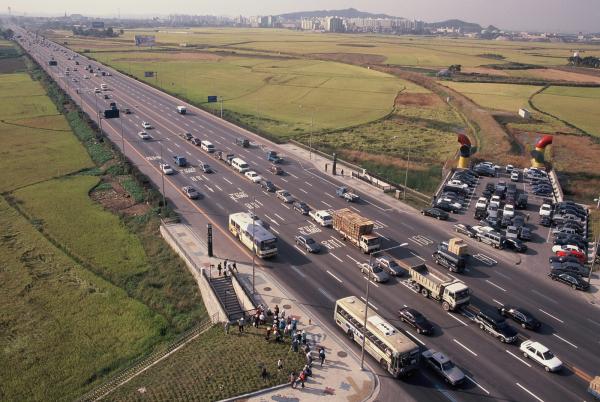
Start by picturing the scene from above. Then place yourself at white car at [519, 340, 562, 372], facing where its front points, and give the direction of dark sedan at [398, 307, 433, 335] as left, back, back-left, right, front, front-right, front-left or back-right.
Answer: back-right

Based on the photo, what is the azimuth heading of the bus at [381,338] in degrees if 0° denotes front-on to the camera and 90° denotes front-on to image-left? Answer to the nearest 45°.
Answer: approximately 315°

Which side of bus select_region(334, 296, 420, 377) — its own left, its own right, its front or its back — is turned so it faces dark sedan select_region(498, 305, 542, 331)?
left

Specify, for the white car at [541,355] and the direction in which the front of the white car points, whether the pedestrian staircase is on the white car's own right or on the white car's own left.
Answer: on the white car's own right

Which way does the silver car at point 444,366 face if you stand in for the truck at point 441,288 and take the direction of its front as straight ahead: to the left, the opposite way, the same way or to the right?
the same way

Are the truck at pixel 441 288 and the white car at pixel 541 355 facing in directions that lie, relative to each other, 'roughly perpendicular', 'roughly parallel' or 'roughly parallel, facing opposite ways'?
roughly parallel

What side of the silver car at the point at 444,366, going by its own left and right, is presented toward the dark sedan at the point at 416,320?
back

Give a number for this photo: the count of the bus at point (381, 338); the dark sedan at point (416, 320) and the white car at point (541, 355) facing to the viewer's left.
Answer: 0

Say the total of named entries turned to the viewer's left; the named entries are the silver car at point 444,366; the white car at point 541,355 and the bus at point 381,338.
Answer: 0

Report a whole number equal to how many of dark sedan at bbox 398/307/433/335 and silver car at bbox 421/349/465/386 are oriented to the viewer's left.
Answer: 0

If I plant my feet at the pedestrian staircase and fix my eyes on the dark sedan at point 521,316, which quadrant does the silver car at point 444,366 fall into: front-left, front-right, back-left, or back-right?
front-right
